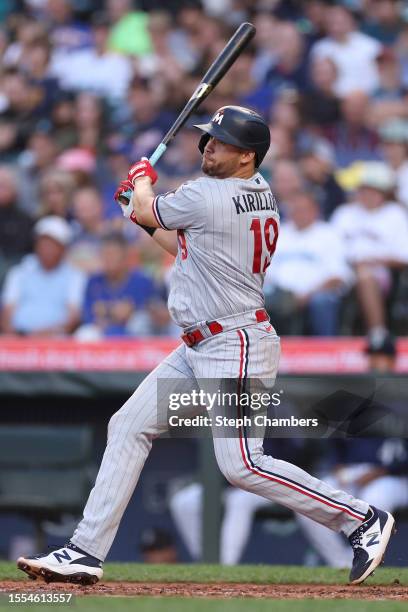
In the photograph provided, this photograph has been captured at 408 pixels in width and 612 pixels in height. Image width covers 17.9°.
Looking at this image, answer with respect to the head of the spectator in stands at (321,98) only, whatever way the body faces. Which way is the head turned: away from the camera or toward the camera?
toward the camera

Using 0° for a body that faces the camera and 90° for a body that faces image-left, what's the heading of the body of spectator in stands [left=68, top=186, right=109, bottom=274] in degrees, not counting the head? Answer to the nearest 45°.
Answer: approximately 0°

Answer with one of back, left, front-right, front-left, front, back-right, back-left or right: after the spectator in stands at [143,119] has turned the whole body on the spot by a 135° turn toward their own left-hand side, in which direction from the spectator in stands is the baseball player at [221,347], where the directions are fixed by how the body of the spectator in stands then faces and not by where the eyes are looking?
back-right

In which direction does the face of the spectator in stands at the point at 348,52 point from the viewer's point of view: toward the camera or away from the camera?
toward the camera

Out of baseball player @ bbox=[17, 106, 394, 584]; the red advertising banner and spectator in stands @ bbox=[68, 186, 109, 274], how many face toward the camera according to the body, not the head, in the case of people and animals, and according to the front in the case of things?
2

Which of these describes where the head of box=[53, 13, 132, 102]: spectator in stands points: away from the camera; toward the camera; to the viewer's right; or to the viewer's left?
toward the camera

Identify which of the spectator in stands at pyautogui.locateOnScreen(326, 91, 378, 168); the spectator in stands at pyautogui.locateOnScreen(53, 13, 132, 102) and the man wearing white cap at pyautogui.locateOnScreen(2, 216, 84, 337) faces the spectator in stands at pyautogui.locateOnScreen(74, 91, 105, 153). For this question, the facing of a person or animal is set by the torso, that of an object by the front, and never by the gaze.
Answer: the spectator in stands at pyautogui.locateOnScreen(53, 13, 132, 102)

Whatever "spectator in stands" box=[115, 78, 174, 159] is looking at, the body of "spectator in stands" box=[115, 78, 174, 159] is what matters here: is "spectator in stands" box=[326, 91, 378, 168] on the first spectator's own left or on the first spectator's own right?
on the first spectator's own left

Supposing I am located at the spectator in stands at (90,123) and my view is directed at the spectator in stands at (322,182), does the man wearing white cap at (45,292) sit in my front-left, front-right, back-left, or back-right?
front-right

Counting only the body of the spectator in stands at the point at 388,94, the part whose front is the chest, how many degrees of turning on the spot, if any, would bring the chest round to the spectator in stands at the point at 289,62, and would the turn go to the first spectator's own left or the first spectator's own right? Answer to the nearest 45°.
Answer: approximately 90° to the first spectator's own right

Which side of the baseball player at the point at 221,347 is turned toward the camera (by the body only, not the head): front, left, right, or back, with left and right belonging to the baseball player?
left

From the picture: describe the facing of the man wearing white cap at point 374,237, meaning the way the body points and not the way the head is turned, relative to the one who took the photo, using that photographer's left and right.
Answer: facing the viewer

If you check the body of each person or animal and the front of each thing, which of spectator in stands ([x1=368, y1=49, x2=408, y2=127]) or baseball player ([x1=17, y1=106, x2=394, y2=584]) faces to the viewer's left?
the baseball player

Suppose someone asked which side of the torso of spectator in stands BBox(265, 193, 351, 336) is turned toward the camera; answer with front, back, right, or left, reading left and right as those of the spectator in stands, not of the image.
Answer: front

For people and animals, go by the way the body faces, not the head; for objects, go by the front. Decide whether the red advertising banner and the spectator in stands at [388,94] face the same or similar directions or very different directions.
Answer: same or similar directions

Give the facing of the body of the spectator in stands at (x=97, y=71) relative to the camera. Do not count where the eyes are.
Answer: toward the camera
